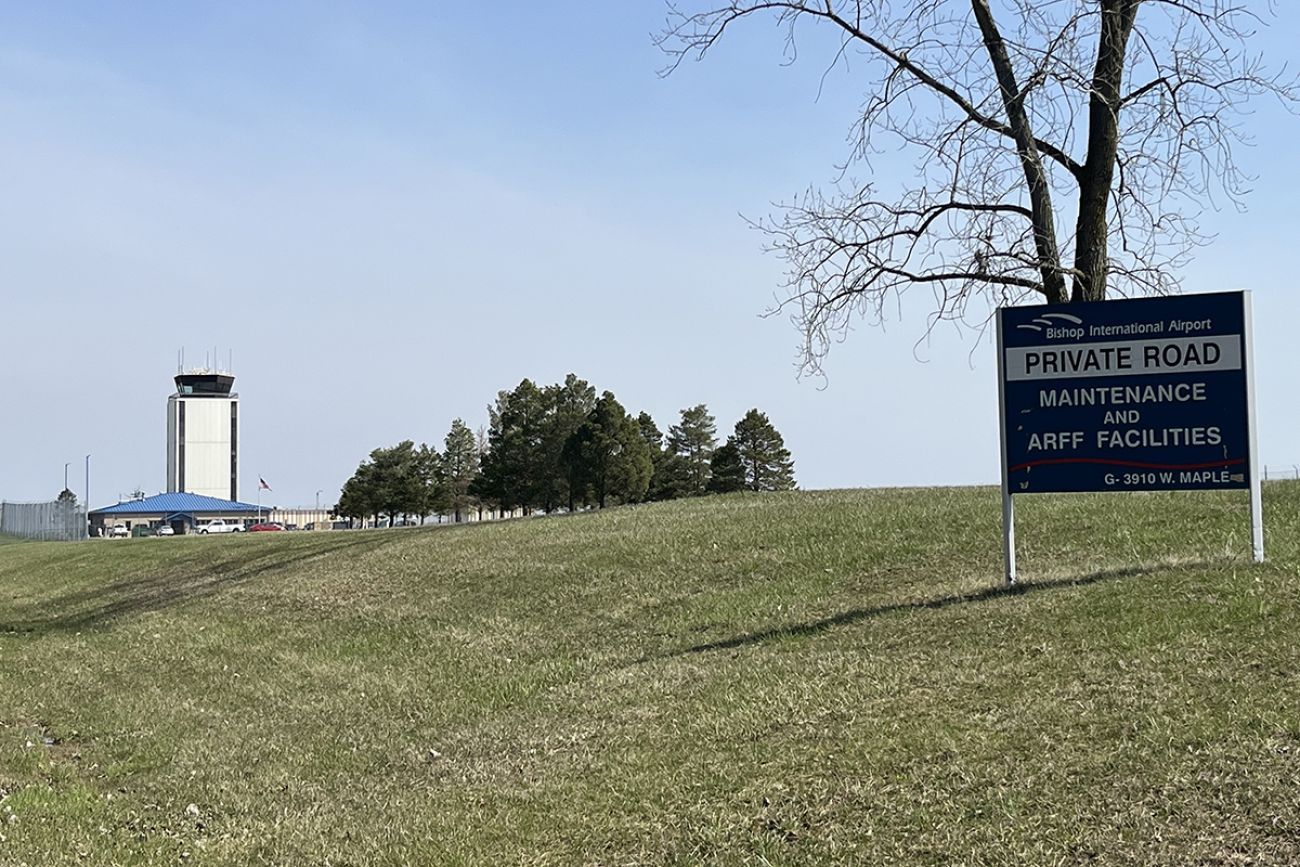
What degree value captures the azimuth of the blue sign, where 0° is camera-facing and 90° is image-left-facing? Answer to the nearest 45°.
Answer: approximately 0°
